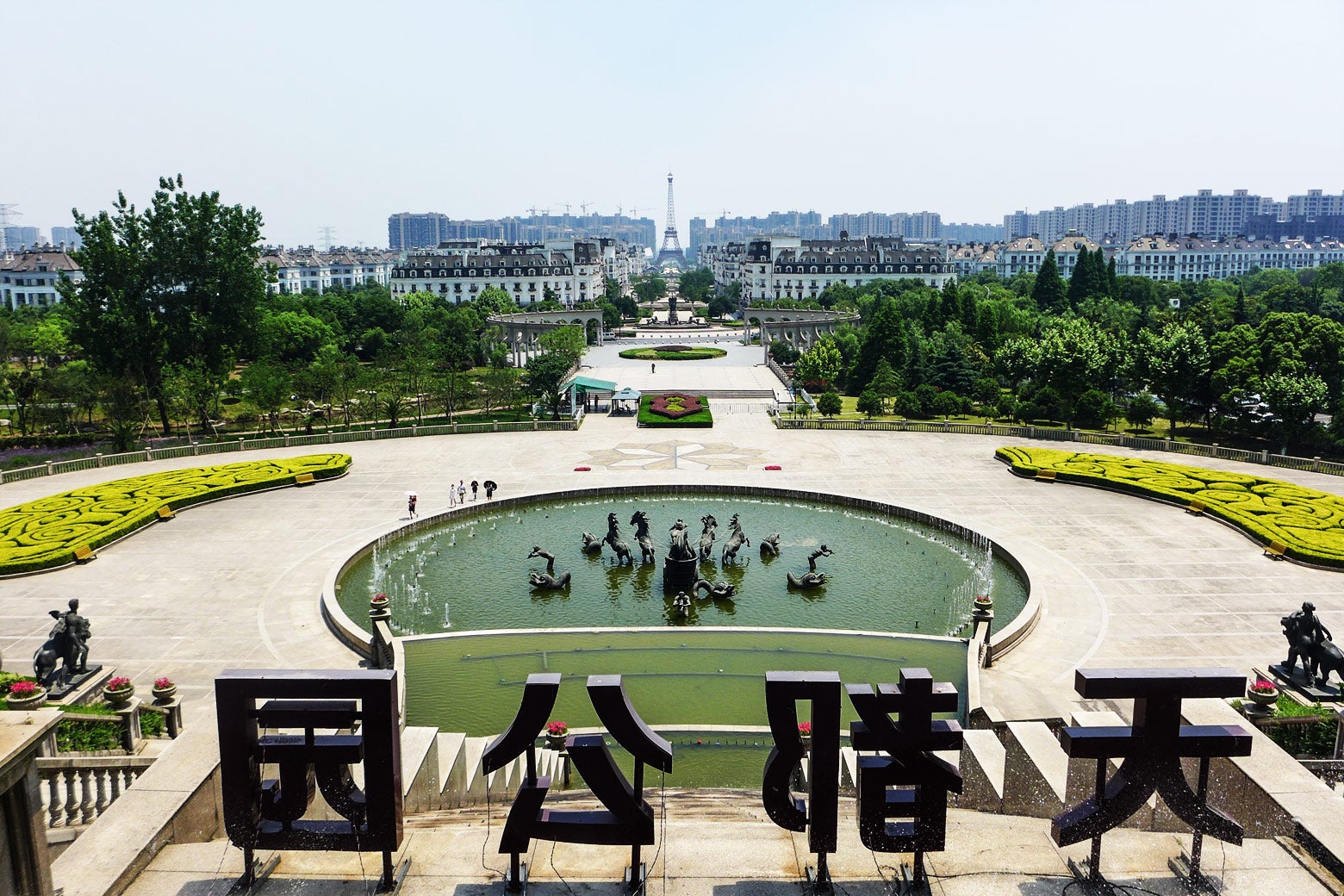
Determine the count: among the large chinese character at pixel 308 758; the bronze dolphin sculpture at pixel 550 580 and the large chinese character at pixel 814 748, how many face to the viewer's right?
0

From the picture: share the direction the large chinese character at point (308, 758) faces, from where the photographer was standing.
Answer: facing away from the viewer

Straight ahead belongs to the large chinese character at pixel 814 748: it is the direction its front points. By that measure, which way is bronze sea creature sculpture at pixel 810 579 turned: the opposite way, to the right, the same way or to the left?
to the right

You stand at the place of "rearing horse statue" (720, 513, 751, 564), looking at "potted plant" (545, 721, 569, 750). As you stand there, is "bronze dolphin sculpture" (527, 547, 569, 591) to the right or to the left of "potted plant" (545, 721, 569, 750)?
right

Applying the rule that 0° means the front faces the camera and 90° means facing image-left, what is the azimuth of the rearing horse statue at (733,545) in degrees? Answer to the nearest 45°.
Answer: approximately 225°

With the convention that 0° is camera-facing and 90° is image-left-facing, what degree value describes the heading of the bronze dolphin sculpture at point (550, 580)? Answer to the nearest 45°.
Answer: approximately 90°

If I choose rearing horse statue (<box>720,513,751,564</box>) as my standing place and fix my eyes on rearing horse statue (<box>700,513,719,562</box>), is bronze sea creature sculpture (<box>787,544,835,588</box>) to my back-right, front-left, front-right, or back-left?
back-left

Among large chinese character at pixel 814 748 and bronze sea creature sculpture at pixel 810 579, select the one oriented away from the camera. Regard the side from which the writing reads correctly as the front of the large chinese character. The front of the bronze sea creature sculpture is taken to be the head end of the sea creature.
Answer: the large chinese character

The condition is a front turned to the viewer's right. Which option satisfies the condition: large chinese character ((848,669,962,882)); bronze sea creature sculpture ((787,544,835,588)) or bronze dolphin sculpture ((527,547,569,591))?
bronze sea creature sculpture ((787,544,835,588))

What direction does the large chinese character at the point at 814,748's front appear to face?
away from the camera

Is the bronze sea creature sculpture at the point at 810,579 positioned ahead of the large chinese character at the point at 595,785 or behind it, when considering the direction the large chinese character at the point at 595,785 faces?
ahead

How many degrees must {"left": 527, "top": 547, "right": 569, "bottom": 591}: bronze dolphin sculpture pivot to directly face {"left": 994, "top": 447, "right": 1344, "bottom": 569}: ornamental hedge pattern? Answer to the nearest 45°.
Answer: approximately 180°

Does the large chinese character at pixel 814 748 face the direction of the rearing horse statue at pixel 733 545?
yes

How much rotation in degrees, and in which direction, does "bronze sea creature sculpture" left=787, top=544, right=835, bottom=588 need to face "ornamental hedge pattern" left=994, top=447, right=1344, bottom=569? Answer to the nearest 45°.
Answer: approximately 45° to its left

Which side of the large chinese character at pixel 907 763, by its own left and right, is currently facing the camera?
back

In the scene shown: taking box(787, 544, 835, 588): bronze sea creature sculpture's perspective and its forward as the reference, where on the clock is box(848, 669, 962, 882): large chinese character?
The large chinese character is roughly at 3 o'clock from the bronze sea creature sculpture.

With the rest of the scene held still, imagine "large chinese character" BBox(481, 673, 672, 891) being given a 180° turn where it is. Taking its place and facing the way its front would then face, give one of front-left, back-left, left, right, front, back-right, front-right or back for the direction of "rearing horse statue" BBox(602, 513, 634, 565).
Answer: back

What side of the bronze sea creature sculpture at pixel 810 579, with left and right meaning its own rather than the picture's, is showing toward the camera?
right

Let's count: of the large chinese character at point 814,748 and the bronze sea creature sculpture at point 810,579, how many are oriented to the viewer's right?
1
